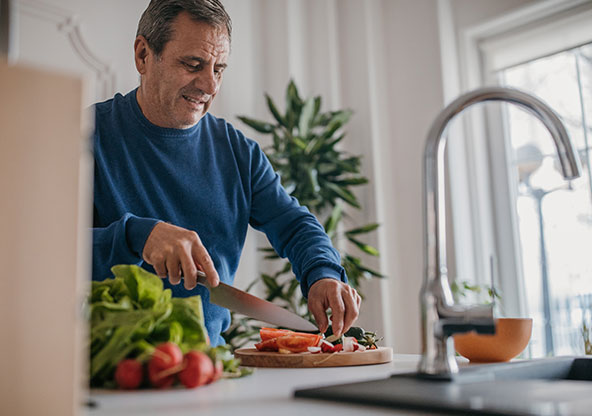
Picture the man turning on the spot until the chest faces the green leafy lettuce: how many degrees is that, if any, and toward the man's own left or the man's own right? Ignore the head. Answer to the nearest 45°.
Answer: approximately 45° to the man's own right

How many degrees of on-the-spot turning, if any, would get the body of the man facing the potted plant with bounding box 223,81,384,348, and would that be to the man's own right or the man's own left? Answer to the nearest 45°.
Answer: approximately 135° to the man's own left

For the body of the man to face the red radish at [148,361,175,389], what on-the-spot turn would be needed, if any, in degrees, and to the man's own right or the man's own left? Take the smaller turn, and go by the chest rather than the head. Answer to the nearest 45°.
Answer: approximately 45° to the man's own right

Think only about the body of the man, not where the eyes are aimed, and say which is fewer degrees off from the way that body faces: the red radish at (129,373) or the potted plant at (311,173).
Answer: the red radish

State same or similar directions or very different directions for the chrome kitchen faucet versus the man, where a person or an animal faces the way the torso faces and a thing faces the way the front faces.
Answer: same or similar directions

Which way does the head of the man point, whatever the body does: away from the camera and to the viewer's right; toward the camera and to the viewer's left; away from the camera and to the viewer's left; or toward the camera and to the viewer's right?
toward the camera and to the viewer's right

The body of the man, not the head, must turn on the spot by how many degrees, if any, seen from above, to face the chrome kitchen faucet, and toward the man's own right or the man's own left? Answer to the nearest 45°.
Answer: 0° — they already face it

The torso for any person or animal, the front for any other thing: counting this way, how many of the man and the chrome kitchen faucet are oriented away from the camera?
0

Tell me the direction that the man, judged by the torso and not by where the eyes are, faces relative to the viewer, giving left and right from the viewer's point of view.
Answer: facing the viewer and to the right of the viewer

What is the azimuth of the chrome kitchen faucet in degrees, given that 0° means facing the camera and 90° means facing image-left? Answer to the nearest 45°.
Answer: approximately 270°
